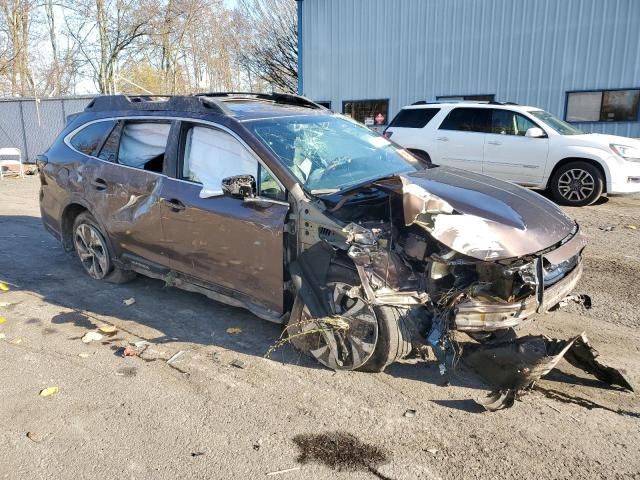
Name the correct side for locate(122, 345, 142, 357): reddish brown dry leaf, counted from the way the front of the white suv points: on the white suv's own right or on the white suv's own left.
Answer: on the white suv's own right

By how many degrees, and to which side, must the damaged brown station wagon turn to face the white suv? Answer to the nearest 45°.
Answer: approximately 90° to its left

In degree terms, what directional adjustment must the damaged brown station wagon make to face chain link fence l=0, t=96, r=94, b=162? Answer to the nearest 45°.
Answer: approximately 180°

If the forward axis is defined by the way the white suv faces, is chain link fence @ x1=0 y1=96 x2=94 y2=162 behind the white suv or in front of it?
behind

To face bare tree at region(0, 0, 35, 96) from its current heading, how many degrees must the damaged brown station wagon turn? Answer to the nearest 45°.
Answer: approximately 180°

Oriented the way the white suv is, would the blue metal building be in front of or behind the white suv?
behind

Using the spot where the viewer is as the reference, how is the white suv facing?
facing the viewer and to the right of the viewer

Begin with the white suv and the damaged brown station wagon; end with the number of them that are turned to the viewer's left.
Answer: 0

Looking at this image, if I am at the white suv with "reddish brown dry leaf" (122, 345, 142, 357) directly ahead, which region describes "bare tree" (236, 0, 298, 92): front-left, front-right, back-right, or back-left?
back-right
